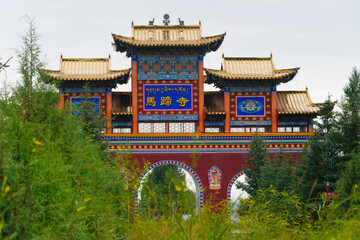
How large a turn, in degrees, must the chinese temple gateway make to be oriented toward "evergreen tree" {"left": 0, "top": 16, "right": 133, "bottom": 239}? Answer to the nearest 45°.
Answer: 0° — it already faces it

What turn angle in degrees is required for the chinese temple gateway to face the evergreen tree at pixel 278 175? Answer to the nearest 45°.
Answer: approximately 45° to its left

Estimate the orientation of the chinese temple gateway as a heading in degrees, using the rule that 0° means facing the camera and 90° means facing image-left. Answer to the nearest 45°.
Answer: approximately 0°

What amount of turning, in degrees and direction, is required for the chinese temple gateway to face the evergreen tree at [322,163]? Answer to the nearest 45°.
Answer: approximately 45° to its left

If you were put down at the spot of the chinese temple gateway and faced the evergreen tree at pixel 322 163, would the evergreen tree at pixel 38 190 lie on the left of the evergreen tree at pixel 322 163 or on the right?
right

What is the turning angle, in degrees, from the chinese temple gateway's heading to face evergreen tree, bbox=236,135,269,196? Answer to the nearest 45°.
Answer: approximately 45° to its left

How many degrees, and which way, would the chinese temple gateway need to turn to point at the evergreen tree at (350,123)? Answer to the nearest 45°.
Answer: approximately 45° to its left
